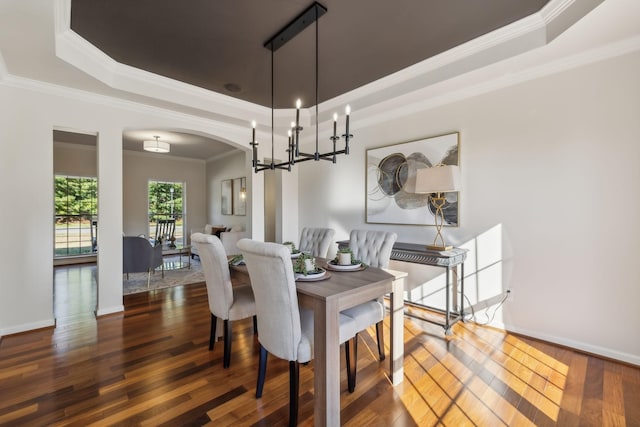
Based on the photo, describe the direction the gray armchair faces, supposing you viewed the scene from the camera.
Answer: facing away from the viewer and to the right of the viewer

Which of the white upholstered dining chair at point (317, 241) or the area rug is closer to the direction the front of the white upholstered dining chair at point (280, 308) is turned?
the white upholstered dining chair

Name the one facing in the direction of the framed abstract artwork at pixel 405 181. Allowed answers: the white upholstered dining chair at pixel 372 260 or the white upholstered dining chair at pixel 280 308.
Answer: the white upholstered dining chair at pixel 280 308

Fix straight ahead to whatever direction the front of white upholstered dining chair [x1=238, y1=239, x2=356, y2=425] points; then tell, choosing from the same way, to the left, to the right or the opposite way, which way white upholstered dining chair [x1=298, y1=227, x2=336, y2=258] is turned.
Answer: the opposite way

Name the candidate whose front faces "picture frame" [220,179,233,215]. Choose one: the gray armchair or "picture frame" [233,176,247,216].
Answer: the gray armchair

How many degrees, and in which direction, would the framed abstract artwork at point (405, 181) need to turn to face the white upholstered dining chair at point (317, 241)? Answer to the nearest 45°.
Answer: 0° — it already faces it

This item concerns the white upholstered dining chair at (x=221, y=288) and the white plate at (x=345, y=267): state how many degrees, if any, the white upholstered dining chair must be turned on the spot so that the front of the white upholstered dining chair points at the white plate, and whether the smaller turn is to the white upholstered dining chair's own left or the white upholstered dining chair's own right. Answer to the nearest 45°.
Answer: approximately 45° to the white upholstered dining chair's own right

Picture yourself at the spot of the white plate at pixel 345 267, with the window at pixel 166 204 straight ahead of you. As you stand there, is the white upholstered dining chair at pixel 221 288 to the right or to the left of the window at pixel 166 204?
left

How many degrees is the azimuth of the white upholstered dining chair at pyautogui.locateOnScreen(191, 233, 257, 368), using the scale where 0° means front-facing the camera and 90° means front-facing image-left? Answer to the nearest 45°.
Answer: approximately 225°

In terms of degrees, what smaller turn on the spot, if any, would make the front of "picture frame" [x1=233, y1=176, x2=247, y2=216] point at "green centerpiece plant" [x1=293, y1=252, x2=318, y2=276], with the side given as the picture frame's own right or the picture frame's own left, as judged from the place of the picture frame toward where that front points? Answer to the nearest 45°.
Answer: approximately 45° to the picture frame's own left

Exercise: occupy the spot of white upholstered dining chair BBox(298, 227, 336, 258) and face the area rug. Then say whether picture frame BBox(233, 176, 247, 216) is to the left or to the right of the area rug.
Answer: right

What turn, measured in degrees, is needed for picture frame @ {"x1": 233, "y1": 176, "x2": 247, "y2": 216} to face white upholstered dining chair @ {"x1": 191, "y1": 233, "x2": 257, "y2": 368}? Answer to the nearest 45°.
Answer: approximately 45° to its left

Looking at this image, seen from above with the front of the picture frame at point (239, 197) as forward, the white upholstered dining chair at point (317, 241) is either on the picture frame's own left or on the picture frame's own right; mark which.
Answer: on the picture frame's own left

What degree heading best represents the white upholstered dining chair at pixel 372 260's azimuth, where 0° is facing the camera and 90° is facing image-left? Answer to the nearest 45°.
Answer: approximately 45°
